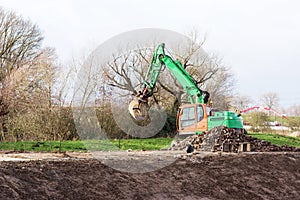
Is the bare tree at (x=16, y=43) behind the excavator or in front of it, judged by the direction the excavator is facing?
in front

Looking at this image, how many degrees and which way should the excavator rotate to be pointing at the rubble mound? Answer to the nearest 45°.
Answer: approximately 135° to its left

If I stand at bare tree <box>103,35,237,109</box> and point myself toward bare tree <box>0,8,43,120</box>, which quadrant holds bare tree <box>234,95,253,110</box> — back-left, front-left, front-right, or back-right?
back-right

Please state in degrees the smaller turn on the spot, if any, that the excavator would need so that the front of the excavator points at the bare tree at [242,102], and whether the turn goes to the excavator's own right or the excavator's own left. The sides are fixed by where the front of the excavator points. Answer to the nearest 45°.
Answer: approximately 90° to the excavator's own right

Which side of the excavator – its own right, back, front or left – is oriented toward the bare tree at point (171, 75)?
right

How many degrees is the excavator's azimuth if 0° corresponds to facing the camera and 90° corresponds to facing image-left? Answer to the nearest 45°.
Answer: approximately 90°

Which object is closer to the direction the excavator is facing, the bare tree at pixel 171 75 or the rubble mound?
the bare tree

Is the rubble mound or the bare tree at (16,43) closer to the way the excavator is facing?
the bare tree
